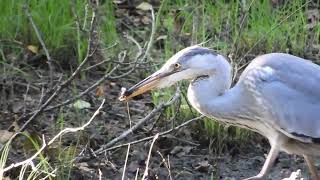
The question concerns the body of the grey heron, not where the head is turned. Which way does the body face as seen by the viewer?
to the viewer's left
